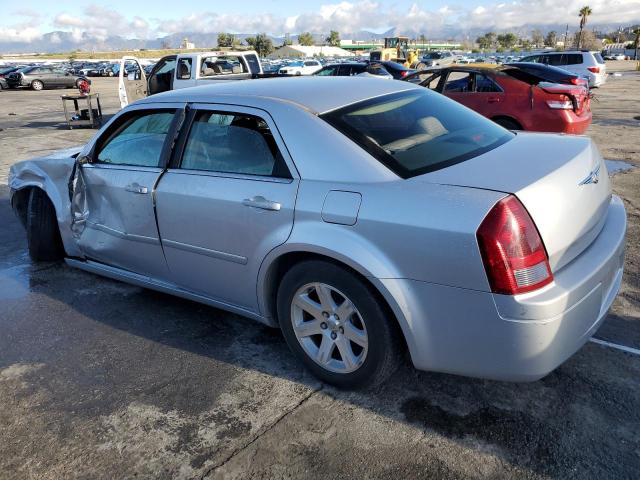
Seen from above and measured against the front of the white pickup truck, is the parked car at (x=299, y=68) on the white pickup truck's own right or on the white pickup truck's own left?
on the white pickup truck's own right

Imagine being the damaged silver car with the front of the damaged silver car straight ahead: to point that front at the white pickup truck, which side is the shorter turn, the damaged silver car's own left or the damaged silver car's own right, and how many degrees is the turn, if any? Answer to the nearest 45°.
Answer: approximately 45° to the damaged silver car's own right

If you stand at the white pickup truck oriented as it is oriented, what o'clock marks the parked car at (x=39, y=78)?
The parked car is roughly at 1 o'clock from the white pickup truck.

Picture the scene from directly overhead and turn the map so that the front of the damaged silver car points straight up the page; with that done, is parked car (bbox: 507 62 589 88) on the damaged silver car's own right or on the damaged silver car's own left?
on the damaged silver car's own right

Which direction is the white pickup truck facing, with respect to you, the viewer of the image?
facing away from the viewer and to the left of the viewer

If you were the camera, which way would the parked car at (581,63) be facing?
facing away from the viewer and to the left of the viewer

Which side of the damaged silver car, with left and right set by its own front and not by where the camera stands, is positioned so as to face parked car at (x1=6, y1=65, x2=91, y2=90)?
front

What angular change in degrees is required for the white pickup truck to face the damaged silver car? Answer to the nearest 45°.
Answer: approximately 135° to its left

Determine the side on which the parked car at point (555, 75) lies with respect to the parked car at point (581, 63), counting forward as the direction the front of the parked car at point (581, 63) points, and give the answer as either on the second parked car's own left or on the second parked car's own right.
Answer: on the second parked car's own left

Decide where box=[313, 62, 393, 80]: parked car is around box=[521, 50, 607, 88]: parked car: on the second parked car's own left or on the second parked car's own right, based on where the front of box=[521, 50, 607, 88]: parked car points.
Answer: on the second parked car's own left

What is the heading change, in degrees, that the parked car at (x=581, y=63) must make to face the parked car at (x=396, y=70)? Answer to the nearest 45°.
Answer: approximately 90° to its left

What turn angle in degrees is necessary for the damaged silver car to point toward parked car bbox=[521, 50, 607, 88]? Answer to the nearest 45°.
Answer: approximately 90° to its right
